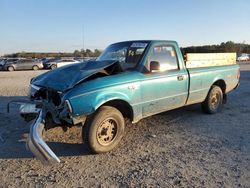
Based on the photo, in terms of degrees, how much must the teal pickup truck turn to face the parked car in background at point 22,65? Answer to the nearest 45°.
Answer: approximately 135° to its right

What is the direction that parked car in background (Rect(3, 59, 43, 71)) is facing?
to the viewer's left

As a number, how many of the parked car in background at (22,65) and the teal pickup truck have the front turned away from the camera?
0

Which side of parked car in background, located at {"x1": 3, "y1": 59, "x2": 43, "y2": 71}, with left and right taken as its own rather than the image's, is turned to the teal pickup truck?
left
